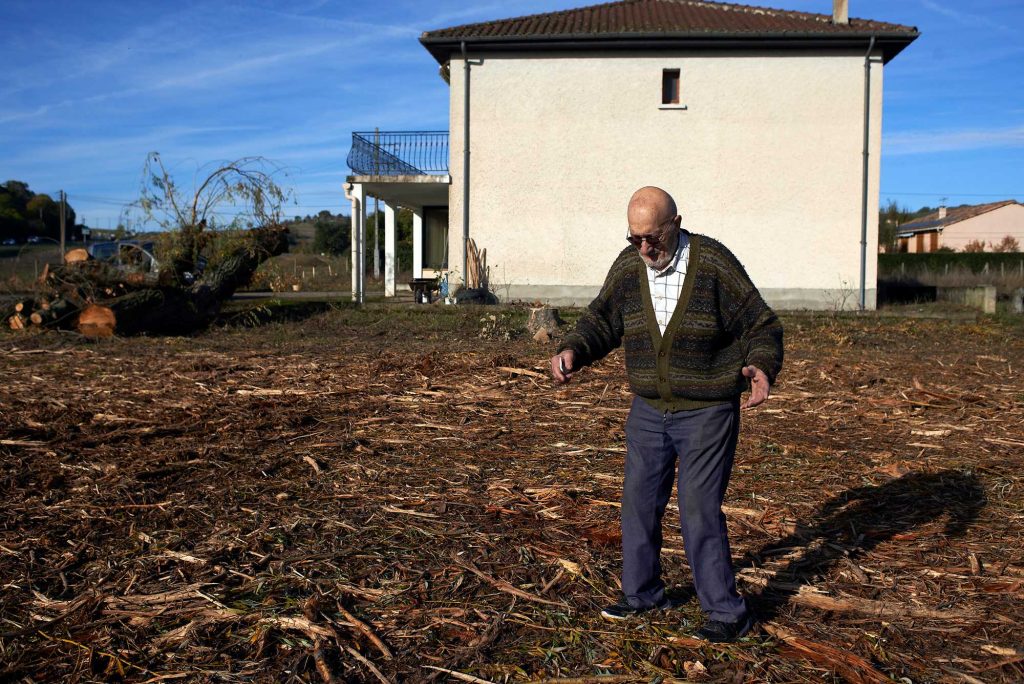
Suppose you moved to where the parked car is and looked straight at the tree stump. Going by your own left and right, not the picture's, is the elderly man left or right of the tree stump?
right

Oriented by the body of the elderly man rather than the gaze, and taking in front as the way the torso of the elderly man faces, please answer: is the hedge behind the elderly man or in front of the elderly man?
behind

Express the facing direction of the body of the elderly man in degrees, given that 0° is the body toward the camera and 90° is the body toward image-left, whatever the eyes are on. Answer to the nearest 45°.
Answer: approximately 45°

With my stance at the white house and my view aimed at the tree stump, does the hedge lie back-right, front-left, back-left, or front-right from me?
back-left

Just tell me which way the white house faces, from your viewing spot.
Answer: facing to the left of the viewer

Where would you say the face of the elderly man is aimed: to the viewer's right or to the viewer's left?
to the viewer's left

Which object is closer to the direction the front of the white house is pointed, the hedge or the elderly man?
the elderly man

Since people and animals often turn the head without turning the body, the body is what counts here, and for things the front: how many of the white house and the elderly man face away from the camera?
0

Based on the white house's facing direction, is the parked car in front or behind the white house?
in front

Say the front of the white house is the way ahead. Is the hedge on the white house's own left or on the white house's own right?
on the white house's own right

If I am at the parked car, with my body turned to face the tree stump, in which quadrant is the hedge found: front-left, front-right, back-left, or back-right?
front-left

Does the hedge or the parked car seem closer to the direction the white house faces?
the parked car

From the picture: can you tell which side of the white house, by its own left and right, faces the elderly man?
left
